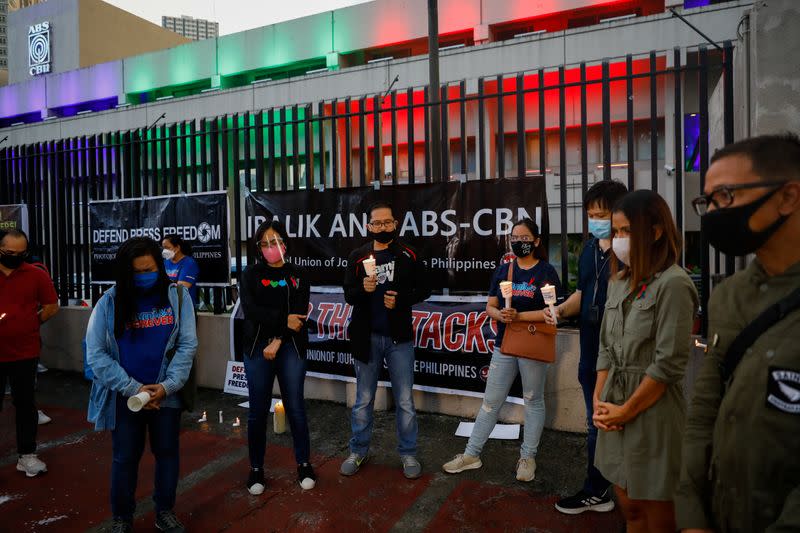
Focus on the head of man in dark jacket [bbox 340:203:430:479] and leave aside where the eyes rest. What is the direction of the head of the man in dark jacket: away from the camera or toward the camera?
toward the camera

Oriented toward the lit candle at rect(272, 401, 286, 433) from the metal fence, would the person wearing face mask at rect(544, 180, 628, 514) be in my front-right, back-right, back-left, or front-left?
front-left

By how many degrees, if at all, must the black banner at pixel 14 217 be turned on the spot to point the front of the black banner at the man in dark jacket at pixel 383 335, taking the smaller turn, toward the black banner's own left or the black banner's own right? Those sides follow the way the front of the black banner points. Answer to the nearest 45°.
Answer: approximately 90° to the black banner's own left

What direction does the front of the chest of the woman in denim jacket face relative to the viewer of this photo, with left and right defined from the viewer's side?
facing the viewer

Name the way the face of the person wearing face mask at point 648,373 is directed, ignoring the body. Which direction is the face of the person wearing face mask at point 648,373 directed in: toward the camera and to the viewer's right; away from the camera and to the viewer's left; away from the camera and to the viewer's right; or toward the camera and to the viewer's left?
toward the camera and to the viewer's left

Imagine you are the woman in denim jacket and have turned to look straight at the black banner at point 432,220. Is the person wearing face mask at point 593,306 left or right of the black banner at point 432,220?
right

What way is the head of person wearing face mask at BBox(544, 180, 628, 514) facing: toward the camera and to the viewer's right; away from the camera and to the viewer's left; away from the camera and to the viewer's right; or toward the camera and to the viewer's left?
toward the camera and to the viewer's left

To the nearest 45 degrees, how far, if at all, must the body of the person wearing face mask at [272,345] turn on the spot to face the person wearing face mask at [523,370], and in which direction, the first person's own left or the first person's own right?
approximately 90° to the first person's own left

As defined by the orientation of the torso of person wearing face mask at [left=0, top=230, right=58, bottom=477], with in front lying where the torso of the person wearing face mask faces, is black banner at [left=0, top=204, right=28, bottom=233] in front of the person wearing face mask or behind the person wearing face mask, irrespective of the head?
behind

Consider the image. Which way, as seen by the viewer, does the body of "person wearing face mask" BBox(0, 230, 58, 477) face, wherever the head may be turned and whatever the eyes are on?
toward the camera

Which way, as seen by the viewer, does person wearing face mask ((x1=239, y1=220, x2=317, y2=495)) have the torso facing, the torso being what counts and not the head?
toward the camera

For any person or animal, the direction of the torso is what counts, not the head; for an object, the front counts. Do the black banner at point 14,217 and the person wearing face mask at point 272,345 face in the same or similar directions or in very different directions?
same or similar directions

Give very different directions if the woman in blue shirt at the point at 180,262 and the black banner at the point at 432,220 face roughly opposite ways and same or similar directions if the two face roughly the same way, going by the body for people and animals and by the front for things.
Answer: same or similar directions

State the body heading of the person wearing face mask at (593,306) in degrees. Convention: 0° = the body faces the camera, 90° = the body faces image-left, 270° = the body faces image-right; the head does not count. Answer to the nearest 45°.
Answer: approximately 45°

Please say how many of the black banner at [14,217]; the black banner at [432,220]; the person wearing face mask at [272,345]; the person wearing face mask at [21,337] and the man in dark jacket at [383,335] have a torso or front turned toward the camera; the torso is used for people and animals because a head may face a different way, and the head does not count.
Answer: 5

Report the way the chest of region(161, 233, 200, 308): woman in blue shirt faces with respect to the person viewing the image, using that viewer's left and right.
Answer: facing the viewer and to the left of the viewer
